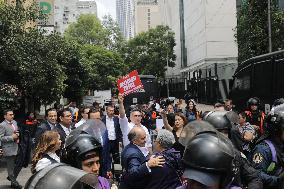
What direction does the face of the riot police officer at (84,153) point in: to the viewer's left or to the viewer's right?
to the viewer's right

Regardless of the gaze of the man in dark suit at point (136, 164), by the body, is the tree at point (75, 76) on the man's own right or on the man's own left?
on the man's own left

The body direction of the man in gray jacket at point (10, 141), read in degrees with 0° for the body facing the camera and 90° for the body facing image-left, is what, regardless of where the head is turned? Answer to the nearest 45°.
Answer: approximately 315°
